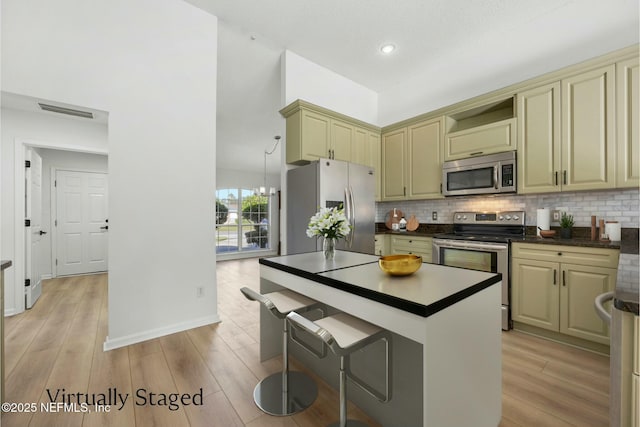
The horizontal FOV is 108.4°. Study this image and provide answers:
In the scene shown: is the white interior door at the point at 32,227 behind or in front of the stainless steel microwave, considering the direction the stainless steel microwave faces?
in front

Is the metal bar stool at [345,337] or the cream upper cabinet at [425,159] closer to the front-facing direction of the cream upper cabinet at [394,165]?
the metal bar stool

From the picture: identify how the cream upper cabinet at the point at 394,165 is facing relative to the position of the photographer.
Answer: facing the viewer and to the left of the viewer

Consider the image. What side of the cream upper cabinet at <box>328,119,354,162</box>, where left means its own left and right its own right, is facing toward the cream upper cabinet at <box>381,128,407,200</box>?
left

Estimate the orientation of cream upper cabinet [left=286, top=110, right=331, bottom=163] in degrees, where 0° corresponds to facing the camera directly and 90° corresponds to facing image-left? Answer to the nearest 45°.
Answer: approximately 315°

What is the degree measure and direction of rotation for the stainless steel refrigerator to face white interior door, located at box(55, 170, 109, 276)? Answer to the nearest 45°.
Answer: approximately 135° to its right

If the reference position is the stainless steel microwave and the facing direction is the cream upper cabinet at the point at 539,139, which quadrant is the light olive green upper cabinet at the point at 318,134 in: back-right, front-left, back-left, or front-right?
back-right
